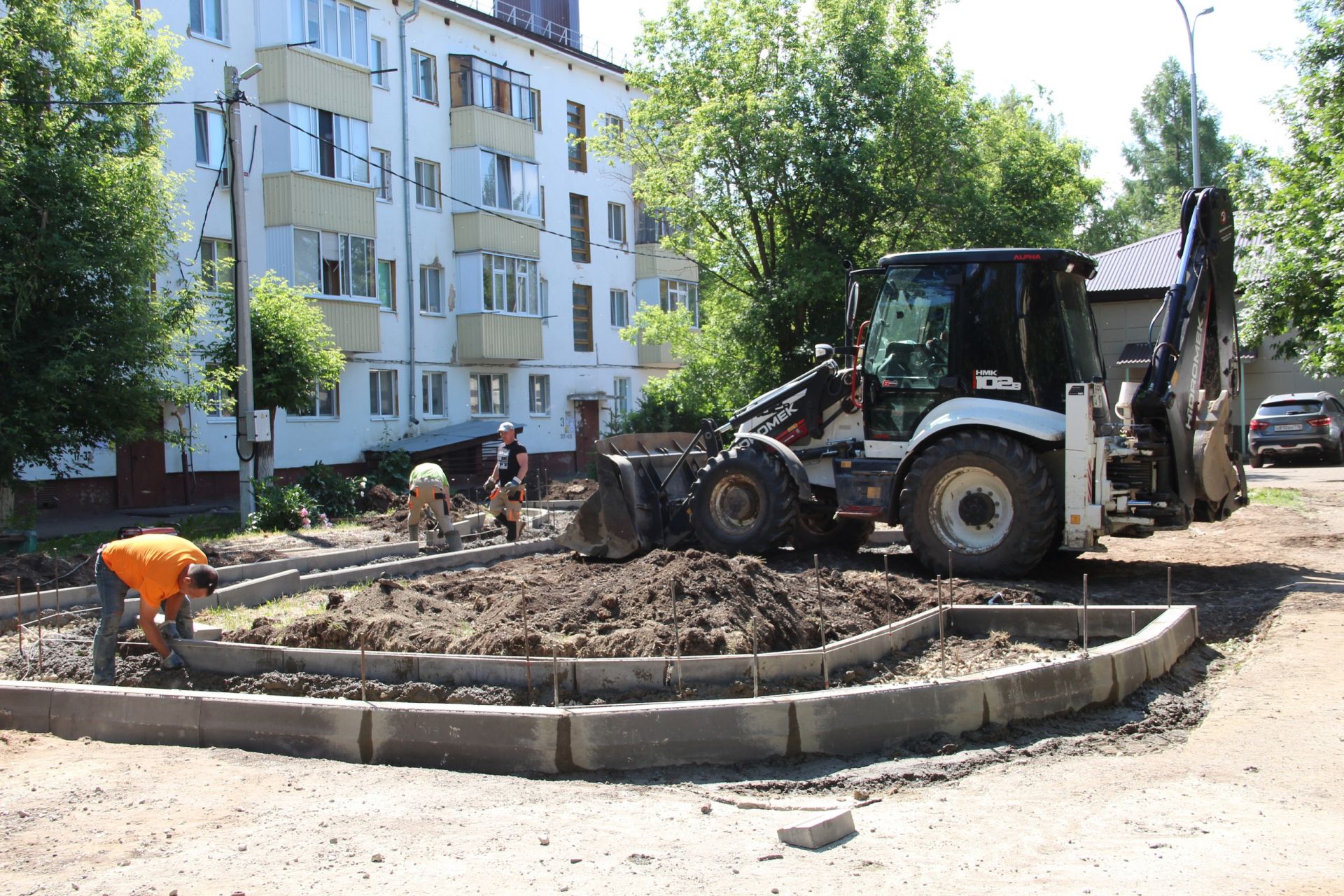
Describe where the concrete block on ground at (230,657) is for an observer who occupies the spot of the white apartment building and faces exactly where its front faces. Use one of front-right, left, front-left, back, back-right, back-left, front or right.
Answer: front-right

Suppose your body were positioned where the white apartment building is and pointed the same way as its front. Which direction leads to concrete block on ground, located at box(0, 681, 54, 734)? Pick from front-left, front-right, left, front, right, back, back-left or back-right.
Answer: front-right

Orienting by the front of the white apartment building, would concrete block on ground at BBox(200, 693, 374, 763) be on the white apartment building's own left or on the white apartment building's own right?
on the white apartment building's own right

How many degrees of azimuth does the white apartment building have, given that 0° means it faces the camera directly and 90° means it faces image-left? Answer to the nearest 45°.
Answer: approximately 315°

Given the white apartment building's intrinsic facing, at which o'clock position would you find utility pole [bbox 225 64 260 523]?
The utility pole is roughly at 2 o'clock from the white apartment building.

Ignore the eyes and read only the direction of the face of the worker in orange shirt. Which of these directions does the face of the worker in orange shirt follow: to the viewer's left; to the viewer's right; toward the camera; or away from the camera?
to the viewer's right

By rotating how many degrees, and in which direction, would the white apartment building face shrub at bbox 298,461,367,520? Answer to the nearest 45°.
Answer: approximately 45° to its right

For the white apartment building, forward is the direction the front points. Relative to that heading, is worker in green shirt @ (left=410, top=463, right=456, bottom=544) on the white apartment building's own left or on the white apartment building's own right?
on the white apartment building's own right
